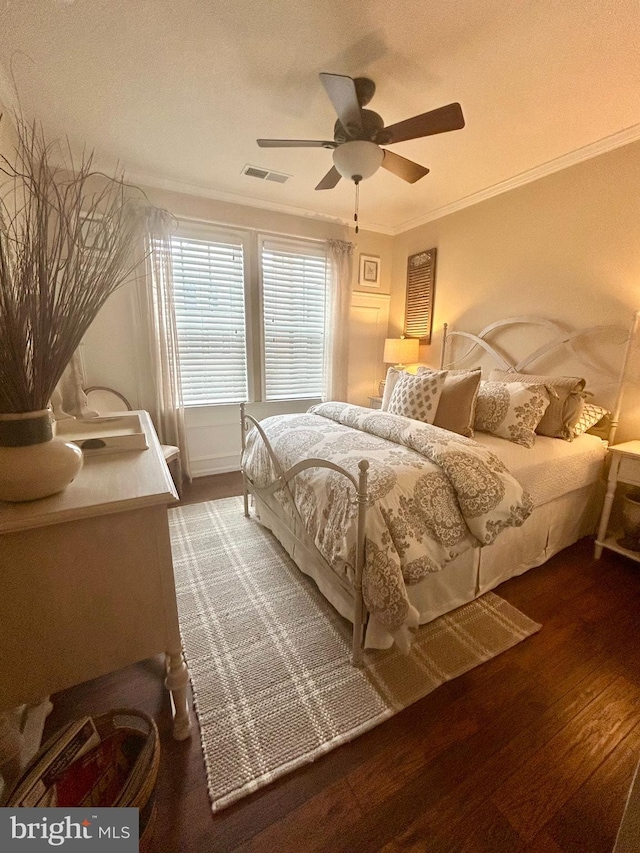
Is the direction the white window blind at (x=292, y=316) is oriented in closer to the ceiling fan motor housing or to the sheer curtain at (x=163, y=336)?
the ceiling fan motor housing

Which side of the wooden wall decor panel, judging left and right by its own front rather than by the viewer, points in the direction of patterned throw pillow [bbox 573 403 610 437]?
left

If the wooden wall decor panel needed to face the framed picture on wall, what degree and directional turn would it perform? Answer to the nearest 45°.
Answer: approximately 45° to its right

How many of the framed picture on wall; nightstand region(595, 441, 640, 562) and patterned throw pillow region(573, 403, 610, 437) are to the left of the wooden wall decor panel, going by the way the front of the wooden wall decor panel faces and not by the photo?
2

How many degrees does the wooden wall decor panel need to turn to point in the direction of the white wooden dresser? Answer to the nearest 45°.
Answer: approximately 45° to its left

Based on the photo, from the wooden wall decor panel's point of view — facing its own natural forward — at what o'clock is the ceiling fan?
The ceiling fan is roughly at 11 o'clock from the wooden wall decor panel.

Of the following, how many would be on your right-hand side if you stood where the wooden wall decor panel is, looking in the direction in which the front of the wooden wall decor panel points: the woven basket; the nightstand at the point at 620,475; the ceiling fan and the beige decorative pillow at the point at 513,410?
0

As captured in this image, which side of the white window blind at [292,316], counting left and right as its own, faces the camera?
front

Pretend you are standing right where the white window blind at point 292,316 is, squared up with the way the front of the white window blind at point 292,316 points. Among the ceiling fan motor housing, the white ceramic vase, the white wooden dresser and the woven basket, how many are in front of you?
4

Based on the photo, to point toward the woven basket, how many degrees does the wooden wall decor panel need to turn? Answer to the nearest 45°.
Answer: approximately 45° to its left

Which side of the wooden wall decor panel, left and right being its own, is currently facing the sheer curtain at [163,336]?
front

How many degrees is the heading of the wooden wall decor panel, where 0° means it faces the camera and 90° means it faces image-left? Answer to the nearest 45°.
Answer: approximately 45°

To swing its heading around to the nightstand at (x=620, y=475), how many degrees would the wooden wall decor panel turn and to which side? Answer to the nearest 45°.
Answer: approximately 90° to its left

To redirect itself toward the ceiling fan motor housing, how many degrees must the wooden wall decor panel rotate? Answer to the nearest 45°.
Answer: approximately 45° to its left

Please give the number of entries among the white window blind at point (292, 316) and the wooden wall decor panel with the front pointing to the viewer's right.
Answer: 0

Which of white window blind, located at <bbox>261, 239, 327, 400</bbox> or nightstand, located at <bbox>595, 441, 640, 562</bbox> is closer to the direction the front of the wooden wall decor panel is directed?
the white window blind

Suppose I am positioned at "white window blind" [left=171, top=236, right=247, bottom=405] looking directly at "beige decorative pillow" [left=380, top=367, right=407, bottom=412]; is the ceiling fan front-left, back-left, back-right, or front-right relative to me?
front-right
